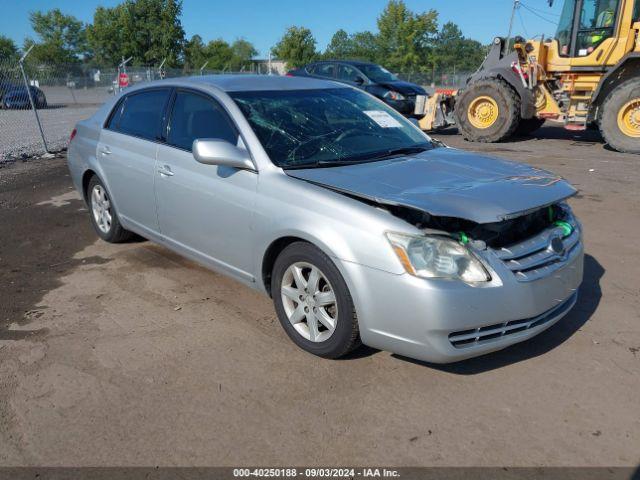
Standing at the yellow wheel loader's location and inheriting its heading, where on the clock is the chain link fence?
The chain link fence is roughly at 12 o'clock from the yellow wheel loader.

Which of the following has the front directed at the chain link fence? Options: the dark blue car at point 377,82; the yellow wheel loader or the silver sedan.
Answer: the yellow wheel loader

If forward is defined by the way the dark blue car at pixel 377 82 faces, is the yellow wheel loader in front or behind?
in front

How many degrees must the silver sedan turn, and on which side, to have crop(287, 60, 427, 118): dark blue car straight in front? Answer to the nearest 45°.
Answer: approximately 135° to its left

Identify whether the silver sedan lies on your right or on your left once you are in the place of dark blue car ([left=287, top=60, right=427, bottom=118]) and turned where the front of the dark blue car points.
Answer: on your right

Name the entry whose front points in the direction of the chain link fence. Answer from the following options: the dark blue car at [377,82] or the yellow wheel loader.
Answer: the yellow wheel loader

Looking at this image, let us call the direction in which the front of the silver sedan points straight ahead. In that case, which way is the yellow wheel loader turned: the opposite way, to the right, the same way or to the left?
the opposite way

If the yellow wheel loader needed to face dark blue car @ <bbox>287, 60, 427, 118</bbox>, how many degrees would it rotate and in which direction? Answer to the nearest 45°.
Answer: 0° — it already faces it
